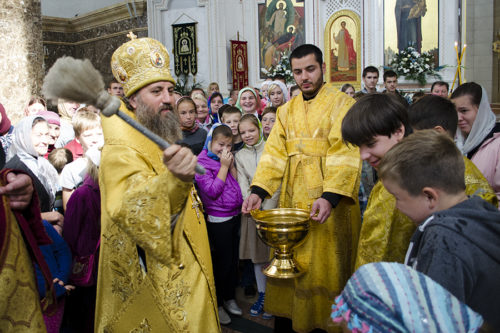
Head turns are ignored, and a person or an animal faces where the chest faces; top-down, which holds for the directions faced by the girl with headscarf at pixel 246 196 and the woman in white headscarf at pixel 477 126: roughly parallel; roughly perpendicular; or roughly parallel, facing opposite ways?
roughly perpendicular

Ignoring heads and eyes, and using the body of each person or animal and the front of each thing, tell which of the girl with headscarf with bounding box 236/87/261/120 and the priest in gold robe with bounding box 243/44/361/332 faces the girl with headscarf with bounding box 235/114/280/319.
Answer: the girl with headscarf with bounding box 236/87/261/120

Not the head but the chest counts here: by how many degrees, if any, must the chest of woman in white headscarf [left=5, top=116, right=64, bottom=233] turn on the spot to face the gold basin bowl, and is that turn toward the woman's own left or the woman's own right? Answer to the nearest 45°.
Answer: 0° — they already face it

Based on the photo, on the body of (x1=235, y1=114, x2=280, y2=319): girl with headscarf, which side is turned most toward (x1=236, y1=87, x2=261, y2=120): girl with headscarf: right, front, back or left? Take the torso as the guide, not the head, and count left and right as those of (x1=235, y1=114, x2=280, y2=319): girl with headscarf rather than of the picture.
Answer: back

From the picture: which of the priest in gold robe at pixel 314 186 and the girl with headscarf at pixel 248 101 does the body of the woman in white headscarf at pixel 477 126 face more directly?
the priest in gold robe

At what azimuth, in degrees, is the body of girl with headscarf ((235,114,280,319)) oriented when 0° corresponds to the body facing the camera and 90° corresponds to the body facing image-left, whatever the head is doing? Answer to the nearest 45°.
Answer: approximately 0°

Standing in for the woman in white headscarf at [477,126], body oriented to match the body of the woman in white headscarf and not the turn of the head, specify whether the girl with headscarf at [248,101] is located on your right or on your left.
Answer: on your right

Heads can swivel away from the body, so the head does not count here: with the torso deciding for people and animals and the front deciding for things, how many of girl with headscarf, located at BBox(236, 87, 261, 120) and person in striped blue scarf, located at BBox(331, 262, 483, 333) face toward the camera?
1

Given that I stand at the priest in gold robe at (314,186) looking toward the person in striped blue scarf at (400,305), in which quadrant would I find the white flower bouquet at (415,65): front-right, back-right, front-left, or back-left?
back-left
